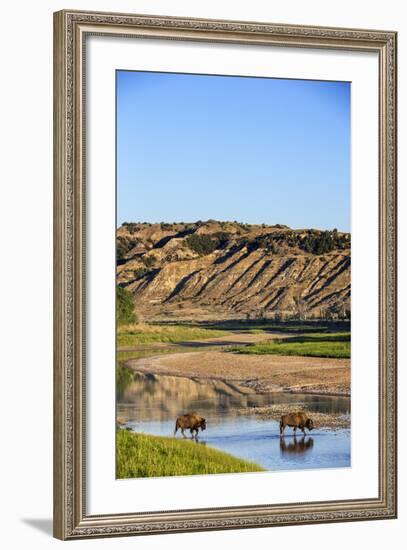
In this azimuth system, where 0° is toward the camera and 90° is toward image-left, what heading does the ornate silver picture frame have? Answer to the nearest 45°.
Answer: approximately 315°
